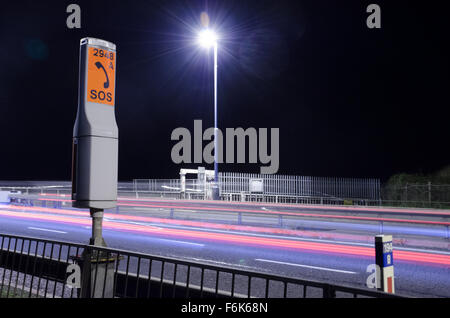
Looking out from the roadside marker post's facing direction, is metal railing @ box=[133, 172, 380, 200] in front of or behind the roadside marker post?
behind

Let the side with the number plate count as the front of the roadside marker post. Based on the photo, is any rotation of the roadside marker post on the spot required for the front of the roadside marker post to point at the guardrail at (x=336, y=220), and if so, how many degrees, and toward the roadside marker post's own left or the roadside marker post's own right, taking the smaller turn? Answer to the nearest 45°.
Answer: approximately 135° to the roadside marker post's own left

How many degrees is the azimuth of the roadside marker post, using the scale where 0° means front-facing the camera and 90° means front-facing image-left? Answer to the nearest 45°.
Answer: approximately 315°
